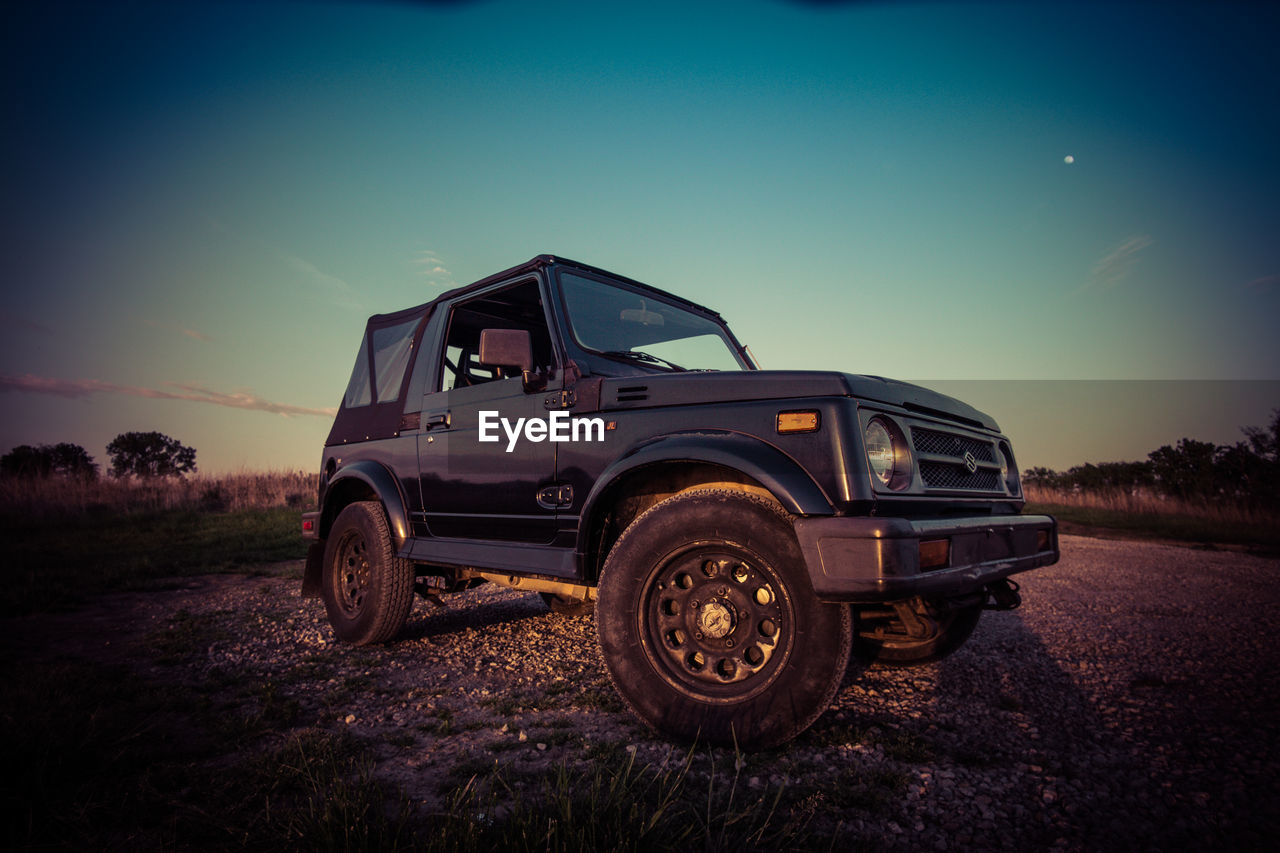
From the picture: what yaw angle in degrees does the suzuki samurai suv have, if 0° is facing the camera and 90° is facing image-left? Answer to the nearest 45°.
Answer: approximately 315°

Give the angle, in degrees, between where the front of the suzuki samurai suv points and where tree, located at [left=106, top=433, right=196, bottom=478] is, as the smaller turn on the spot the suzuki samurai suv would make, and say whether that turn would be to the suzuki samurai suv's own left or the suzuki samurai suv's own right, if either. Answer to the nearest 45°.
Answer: approximately 180°

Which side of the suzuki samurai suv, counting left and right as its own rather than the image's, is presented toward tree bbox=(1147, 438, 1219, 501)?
left

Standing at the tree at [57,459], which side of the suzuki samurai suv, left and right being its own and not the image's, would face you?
back
